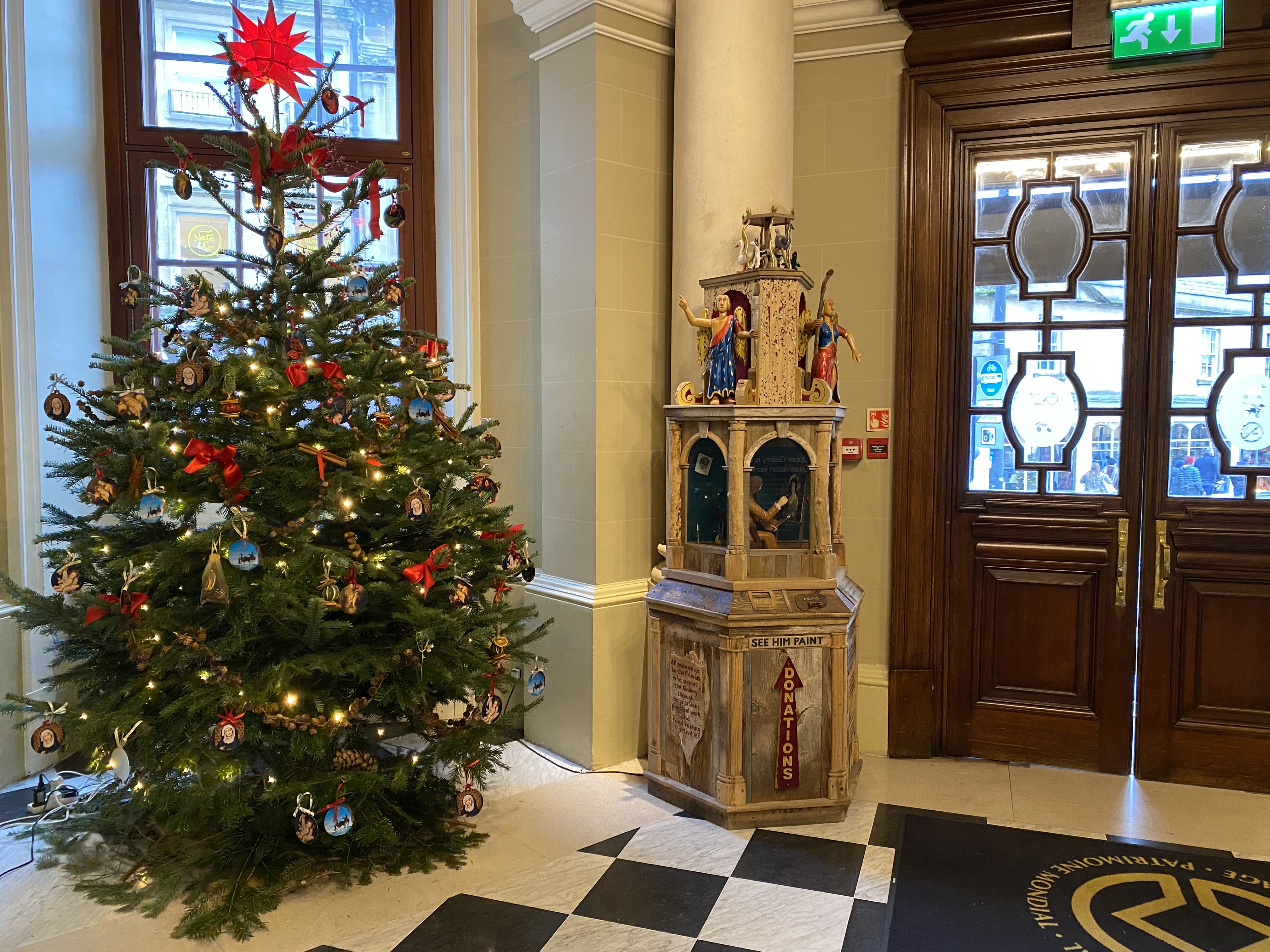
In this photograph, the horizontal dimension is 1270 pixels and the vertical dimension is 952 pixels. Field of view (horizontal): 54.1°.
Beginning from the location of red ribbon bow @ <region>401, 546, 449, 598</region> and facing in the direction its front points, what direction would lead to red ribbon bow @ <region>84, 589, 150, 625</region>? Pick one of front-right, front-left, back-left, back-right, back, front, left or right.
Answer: right

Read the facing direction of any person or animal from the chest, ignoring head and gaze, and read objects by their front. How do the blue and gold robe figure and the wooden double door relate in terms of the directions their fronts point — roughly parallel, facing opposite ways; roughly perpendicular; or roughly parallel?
roughly parallel

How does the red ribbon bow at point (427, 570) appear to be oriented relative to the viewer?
toward the camera

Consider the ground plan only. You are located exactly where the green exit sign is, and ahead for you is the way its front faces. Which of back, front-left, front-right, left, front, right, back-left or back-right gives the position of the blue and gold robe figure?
front-right

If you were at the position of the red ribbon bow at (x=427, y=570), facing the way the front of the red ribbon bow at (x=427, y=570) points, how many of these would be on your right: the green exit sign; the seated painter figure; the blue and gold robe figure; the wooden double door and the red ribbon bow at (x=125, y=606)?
1

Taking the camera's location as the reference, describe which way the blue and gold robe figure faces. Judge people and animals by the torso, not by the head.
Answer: facing the viewer

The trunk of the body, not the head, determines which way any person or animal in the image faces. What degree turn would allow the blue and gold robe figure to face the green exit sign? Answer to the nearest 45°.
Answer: approximately 90° to its left

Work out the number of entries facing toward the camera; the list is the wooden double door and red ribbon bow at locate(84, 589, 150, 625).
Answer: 2

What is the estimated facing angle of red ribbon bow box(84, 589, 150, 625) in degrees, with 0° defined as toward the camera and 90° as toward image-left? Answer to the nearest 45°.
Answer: approximately 0°

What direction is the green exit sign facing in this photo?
toward the camera

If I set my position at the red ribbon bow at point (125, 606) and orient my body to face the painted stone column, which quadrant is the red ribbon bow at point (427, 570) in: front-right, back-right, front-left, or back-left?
front-right
